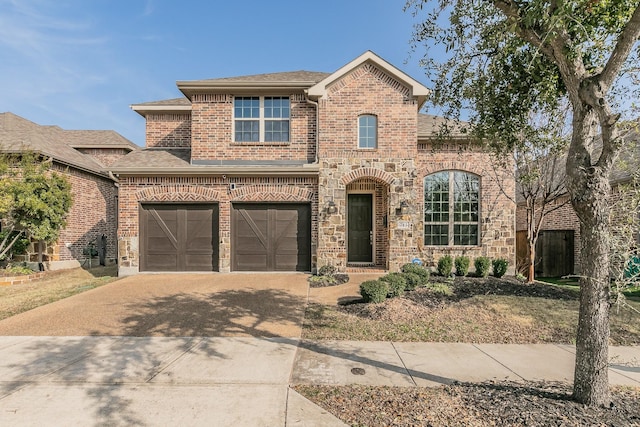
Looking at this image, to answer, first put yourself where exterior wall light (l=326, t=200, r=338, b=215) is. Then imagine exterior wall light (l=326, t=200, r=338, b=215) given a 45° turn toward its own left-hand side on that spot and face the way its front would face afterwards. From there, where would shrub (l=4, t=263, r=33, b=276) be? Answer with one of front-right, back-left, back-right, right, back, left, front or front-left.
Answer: back-right

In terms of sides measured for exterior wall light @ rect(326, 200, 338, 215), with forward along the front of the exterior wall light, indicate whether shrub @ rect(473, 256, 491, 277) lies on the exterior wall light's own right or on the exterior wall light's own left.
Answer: on the exterior wall light's own left

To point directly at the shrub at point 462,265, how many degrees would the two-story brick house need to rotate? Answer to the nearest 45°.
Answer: approximately 90° to its left

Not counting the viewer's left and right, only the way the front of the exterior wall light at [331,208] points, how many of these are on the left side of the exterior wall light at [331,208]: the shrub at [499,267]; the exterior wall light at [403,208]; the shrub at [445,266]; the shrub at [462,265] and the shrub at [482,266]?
5

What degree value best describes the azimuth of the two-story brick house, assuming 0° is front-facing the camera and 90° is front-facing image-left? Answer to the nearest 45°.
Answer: approximately 0°

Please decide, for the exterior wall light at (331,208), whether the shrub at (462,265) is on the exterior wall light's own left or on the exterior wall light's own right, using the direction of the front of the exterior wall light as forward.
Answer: on the exterior wall light's own left

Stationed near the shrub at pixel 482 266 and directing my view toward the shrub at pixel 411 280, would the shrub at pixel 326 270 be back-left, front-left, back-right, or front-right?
front-right

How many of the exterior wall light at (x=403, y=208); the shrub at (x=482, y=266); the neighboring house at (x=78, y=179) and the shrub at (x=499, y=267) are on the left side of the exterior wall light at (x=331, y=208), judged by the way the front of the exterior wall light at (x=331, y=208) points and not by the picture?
3

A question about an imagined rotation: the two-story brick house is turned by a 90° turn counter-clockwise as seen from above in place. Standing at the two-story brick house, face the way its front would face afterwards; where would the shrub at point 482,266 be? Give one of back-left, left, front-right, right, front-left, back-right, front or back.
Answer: front

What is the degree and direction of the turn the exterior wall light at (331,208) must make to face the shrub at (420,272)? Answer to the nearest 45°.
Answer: approximately 45° to its left

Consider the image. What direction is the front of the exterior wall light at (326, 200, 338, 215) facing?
toward the camera
